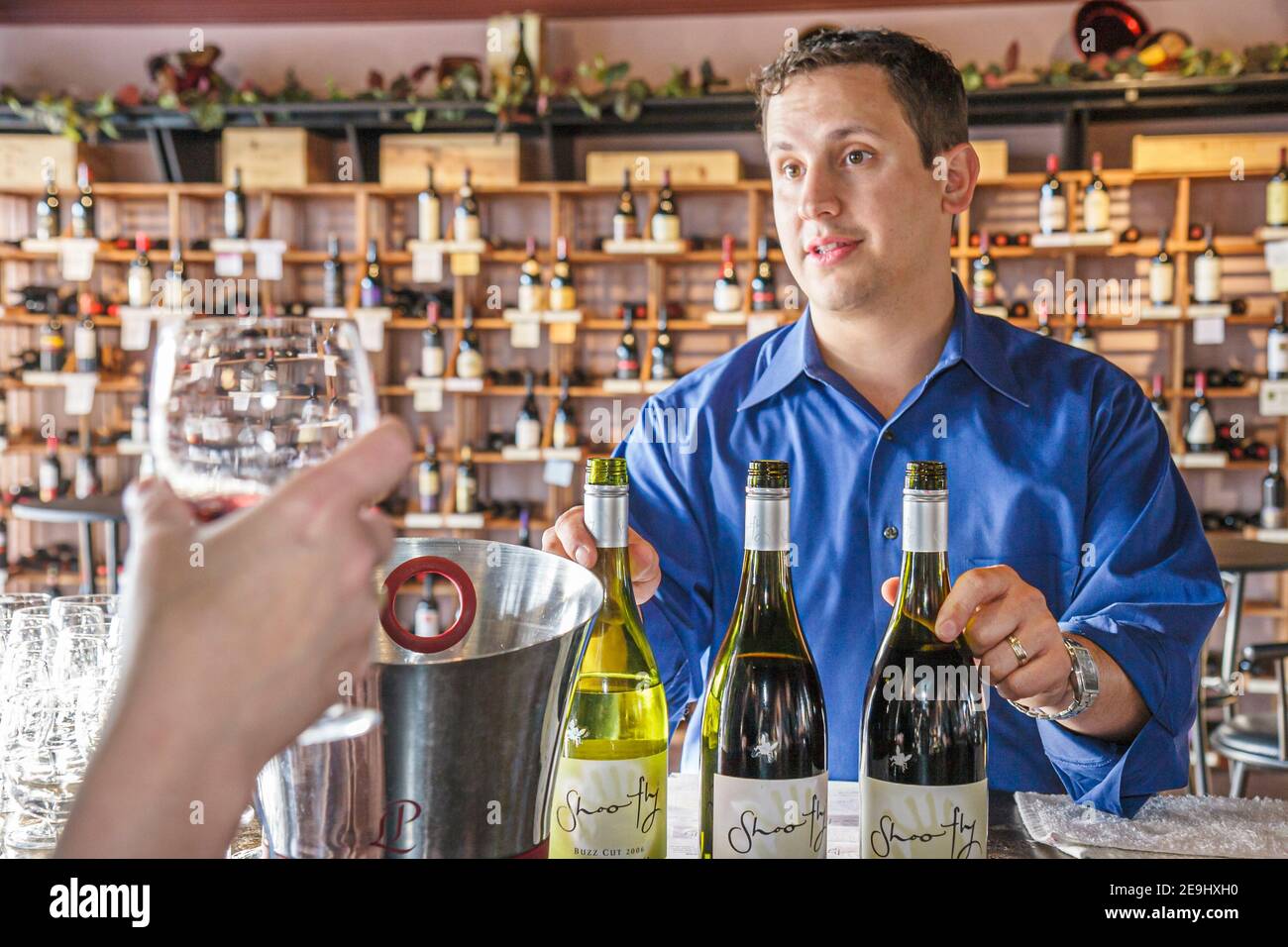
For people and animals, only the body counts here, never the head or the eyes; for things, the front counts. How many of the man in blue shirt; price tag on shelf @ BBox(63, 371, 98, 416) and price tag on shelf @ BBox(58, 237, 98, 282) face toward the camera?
3

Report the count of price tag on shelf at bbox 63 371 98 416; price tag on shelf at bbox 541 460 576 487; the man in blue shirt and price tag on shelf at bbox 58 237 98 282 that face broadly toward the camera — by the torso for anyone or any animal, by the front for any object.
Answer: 4

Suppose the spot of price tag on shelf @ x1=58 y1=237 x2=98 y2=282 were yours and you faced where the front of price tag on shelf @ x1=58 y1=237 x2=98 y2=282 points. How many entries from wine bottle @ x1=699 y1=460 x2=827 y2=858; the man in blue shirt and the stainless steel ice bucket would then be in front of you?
3

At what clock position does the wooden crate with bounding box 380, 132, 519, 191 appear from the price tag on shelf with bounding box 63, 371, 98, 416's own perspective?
The wooden crate is roughly at 10 o'clock from the price tag on shelf.

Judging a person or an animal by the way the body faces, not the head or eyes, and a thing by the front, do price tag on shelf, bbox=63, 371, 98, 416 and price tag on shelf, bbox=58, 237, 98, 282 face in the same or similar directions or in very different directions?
same or similar directions

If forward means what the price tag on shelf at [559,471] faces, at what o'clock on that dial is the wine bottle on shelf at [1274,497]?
The wine bottle on shelf is roughly at 9 o'clock from the price tag on shelf.

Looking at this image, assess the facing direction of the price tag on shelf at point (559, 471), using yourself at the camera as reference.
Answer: facing the viewer

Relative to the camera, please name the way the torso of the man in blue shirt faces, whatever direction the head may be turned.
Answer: toward the camera

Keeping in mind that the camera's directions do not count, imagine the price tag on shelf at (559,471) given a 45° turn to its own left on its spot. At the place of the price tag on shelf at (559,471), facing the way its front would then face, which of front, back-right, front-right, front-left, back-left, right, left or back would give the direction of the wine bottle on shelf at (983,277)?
front-left

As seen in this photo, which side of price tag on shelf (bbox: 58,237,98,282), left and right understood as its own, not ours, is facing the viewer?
front

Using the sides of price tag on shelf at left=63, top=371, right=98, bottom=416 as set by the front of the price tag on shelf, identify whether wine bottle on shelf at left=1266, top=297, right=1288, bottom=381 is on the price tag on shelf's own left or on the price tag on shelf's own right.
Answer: on the price tag on shelf's own left

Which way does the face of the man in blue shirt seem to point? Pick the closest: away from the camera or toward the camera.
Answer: toward the camera

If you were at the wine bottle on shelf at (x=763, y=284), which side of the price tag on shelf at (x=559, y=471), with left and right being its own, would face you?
left

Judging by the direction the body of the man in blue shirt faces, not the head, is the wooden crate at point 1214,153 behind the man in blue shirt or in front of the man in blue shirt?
behind
